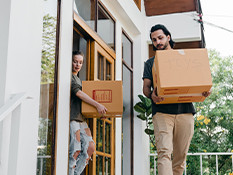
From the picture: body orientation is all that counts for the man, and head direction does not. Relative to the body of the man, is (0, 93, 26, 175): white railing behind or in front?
in front

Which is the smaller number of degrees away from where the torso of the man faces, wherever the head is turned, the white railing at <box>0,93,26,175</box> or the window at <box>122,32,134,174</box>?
the white railing

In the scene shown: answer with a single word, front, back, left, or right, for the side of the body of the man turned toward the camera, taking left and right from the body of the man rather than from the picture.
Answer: front

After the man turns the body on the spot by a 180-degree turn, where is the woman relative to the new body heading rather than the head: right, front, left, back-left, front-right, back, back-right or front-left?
left
